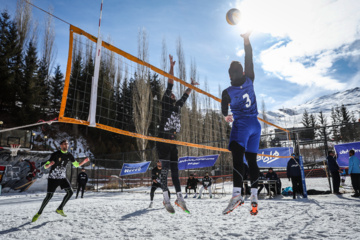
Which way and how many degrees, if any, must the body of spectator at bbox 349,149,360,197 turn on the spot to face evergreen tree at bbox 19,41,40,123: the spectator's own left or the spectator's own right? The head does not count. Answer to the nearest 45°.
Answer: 0° — they already face it

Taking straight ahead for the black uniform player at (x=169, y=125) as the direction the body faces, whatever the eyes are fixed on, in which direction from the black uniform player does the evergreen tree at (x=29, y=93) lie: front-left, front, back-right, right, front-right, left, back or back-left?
back

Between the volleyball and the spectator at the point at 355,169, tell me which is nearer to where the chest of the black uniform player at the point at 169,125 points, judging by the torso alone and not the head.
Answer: the volleyball

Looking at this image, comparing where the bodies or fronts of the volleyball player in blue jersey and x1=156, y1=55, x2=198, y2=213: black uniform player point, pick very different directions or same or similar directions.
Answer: very different directions

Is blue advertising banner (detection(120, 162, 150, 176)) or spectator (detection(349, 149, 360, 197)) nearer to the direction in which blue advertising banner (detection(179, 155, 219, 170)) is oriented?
the spectator

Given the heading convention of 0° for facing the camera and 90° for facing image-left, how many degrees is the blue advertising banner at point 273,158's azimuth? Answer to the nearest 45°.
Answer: approximately 0°

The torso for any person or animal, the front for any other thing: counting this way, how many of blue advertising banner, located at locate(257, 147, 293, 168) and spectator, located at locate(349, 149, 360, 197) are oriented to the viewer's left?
1

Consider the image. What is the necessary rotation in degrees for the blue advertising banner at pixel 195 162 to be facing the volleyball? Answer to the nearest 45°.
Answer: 0° — it already faces it

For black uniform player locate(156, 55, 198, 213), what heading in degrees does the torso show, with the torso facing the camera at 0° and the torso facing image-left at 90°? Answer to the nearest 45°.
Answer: approximately 315°

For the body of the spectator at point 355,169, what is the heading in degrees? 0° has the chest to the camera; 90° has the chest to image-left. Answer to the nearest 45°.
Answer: approximately 90°

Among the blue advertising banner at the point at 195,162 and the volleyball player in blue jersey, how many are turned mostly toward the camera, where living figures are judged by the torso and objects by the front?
1

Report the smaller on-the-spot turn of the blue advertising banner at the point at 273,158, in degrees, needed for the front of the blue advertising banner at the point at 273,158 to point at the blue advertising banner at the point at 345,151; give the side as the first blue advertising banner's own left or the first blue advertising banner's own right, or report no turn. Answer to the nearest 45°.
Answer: approximately 135° to the first blue advertising banner's own left
